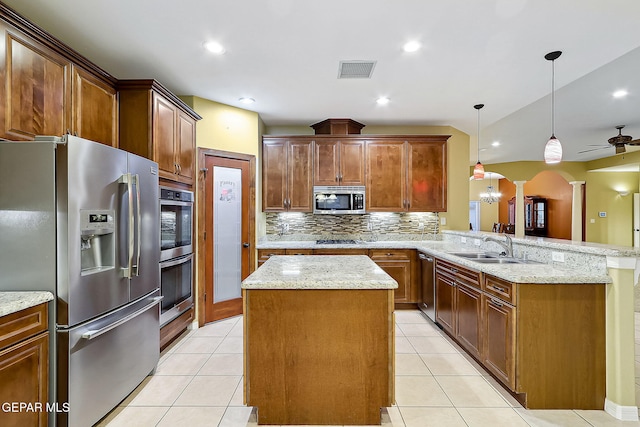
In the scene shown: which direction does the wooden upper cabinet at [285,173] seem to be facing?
toward the camera

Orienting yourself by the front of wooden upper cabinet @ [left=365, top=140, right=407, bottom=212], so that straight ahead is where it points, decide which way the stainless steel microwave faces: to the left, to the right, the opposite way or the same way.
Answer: the same way

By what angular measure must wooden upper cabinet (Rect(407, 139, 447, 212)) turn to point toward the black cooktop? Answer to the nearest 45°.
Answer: approximately 90° to its right

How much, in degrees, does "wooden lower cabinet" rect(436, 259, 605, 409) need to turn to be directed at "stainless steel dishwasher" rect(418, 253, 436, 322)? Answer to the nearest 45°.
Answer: approximately 90° to its right

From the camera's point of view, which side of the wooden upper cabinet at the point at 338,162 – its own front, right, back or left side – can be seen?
front

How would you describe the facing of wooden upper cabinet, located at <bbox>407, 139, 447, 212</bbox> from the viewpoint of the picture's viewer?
facing the viewer

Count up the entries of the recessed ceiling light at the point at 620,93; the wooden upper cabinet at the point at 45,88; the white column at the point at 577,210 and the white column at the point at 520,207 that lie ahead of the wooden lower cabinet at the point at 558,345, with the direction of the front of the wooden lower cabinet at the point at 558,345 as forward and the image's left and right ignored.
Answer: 1

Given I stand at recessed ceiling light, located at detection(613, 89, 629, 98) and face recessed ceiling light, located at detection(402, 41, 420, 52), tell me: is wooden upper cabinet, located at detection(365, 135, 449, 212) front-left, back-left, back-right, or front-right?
front-right

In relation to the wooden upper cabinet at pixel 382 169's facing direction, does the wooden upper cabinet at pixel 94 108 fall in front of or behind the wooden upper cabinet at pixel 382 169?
in front

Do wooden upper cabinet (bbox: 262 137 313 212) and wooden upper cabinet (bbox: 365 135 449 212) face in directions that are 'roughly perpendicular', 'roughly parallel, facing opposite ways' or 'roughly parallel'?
roughly parallel

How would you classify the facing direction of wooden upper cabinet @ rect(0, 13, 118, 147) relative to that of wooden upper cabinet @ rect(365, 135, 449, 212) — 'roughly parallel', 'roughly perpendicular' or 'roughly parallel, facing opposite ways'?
roughly perpendicular

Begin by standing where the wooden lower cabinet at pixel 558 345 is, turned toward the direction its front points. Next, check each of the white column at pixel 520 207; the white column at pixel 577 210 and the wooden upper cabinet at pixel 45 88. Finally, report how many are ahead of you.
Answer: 1

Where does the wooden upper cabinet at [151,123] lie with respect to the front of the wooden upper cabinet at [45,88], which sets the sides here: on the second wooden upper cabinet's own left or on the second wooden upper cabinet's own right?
on the second wooden upper cabinet's own left

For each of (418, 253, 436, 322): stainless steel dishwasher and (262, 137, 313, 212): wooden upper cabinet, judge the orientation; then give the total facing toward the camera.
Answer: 1

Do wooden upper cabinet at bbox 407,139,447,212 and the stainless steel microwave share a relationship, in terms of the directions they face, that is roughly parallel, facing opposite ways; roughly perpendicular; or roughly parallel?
roughly parallel

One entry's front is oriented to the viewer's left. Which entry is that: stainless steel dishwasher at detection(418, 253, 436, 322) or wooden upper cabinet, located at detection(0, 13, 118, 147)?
the stainless steel dishwasher

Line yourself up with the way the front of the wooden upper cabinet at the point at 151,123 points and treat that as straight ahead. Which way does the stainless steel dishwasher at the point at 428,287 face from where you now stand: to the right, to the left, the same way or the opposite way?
the opposite way

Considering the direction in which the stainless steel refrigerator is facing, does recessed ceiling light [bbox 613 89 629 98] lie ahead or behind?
ahead

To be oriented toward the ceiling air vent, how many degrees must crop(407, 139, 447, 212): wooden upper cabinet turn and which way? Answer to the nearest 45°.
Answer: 0° — it already faces it

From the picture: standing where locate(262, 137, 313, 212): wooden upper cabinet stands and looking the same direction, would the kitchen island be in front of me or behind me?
in front

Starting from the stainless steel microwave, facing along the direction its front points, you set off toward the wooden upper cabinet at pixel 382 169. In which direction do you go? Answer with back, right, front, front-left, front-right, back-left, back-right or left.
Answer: left

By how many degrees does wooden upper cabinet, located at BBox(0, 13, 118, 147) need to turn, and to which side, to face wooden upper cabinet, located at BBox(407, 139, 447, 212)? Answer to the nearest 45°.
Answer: approximately 45° to its left
